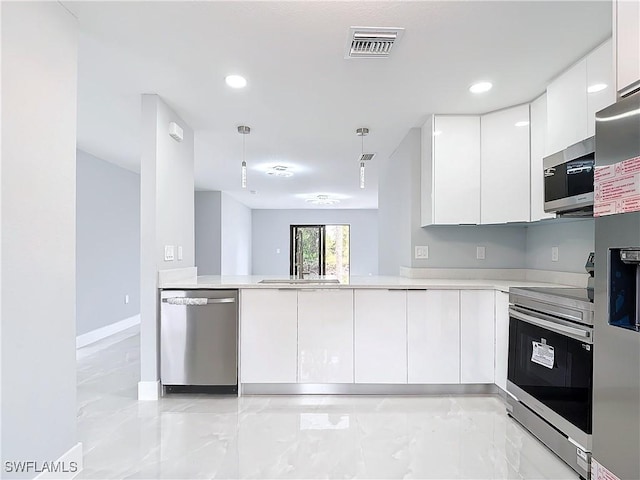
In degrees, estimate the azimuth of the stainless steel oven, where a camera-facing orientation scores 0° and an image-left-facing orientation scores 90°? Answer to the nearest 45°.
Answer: approximately 45°

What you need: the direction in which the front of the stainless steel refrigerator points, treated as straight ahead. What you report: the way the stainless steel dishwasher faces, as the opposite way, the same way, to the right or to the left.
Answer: to the left

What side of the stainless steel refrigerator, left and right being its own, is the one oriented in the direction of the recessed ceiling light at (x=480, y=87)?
right

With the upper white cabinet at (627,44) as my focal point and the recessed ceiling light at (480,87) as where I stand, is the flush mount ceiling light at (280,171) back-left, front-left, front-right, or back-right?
back-right

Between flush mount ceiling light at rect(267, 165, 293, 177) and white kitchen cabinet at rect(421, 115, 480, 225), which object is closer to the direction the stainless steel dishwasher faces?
the white kitchen cabinet

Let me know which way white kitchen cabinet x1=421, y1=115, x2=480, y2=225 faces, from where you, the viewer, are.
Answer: facing the viewer

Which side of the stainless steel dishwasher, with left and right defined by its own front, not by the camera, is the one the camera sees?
front

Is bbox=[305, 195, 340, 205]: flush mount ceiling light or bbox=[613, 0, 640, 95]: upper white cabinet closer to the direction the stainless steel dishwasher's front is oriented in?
the upper white cabinet

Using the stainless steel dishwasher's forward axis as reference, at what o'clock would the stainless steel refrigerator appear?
The stainless steel refrigerator is roughly at 11 o'clock from the stainless steel dishwasher.

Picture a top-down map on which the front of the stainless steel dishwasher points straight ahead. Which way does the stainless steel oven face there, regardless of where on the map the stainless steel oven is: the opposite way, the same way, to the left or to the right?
to the right

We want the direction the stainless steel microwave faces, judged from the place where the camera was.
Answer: facing the viewer and to the left of the viewer

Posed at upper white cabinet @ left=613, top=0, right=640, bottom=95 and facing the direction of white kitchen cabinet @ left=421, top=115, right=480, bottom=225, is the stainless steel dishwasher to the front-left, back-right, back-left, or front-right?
front-left
